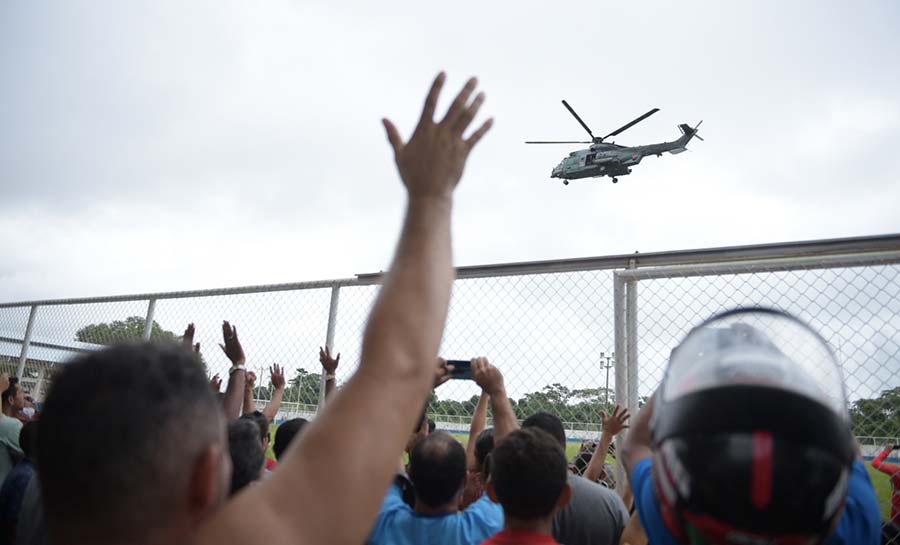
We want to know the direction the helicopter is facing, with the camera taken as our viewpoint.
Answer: facing to the left of the viewer
